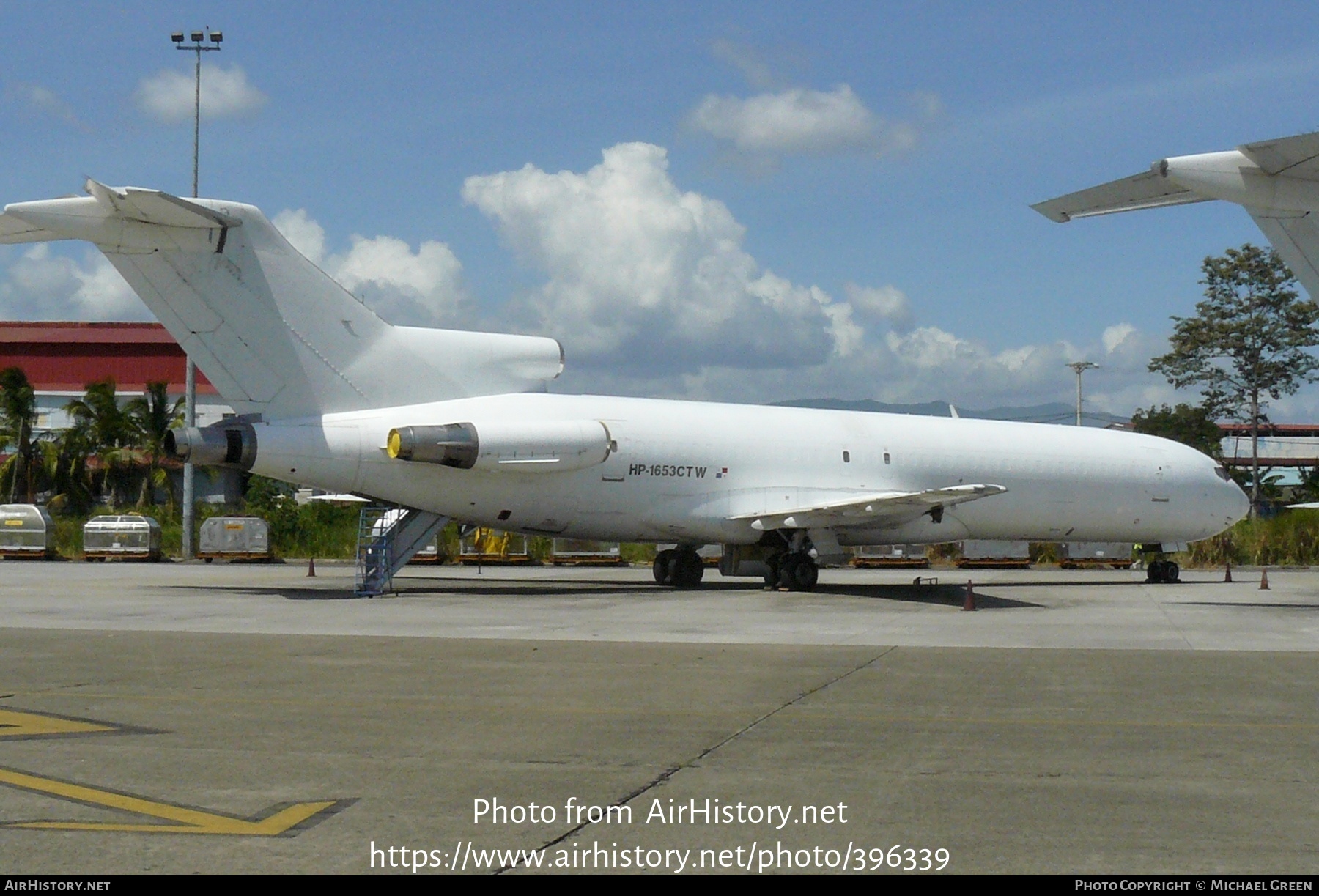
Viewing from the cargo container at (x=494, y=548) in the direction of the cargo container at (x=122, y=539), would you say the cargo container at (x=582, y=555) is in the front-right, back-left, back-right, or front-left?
back-left

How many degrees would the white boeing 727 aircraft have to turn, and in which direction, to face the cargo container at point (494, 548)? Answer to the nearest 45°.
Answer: approximately 45° to its left

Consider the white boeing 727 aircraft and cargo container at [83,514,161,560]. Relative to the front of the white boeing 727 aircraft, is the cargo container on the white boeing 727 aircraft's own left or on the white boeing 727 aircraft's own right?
on the white boeing 727 aircraft's own left

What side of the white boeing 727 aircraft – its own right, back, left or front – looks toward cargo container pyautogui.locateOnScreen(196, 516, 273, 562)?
left

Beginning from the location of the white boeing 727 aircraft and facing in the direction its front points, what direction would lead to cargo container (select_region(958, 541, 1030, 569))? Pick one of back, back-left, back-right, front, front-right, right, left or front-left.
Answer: front

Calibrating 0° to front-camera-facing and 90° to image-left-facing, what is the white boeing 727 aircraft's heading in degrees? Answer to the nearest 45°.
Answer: approximately 225°

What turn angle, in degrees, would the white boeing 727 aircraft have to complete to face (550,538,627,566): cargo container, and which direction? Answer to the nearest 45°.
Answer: approximately 45° to its left

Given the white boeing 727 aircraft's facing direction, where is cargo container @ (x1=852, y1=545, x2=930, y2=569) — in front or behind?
in front

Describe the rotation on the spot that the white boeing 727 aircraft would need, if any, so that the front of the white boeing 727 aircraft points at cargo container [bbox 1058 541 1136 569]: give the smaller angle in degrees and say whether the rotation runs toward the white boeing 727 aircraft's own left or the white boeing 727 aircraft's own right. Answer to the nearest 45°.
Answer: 0° — it already faces it

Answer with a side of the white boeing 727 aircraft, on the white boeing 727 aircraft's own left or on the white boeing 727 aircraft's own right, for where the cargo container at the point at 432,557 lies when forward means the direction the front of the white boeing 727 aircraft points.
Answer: on the white boeing 727 aircraft's own left
